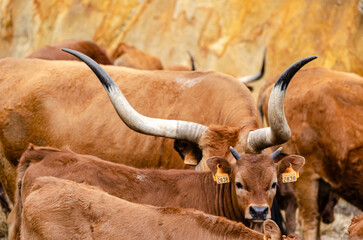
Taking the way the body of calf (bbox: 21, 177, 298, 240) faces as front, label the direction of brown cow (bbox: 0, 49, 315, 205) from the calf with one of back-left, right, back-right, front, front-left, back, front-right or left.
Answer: left

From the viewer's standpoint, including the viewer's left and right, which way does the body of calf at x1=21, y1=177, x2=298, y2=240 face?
facing to the right of the viewer

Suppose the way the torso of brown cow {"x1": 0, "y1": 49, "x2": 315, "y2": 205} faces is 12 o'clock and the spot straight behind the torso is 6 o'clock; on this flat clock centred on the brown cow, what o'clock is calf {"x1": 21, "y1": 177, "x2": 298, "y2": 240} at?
The calf is roughly at 3 o'clock from the brown cow.

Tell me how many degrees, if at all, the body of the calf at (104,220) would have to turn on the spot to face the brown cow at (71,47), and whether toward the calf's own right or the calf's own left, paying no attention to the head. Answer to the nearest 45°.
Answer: approximately 90° to the calf's own left

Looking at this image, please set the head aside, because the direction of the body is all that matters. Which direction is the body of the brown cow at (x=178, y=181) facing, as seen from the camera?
to the viewer's right

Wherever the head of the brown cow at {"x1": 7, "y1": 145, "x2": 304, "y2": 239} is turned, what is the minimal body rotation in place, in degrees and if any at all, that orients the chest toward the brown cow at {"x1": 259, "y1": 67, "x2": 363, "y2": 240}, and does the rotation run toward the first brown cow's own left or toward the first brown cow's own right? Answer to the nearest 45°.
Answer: approximately 45° to the first brown cow's own left

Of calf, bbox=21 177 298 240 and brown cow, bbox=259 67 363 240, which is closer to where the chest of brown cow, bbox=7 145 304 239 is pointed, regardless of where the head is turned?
the brown cow

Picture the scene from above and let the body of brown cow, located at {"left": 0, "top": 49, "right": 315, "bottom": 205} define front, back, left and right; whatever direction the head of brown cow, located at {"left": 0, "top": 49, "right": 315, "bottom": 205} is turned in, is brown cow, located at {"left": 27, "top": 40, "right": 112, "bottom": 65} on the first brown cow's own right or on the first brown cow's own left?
on the first brown cow's own left

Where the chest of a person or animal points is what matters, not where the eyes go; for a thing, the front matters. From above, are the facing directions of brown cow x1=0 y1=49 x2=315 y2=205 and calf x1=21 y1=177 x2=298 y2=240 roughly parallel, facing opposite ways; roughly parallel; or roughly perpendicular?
roughly parallel

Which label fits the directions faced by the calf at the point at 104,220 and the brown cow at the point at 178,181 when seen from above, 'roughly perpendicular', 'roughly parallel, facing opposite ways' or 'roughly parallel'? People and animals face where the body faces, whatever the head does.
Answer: roughly parallel

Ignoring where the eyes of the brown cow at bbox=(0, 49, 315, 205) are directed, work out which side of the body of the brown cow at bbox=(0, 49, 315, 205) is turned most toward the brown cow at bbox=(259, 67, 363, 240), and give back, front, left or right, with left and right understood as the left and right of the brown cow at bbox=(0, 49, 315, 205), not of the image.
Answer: front

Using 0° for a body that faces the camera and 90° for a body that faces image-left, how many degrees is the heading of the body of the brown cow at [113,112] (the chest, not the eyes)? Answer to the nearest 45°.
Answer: approximately 270°

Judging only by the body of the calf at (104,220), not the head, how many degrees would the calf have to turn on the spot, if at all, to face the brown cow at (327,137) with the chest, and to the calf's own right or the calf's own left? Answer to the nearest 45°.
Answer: approximately 45° to the calf's own left
